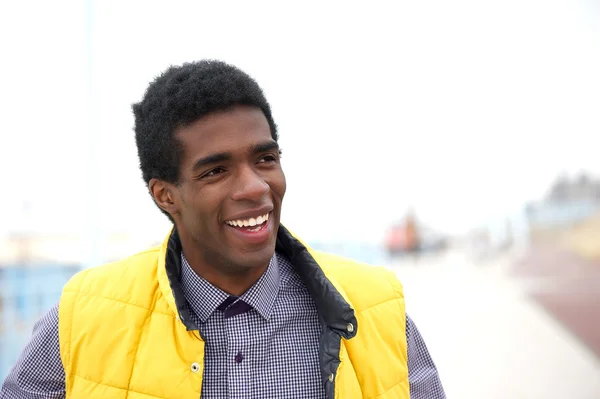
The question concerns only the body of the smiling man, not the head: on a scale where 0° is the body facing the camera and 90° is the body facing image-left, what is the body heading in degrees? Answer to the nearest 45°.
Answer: approximately 0°

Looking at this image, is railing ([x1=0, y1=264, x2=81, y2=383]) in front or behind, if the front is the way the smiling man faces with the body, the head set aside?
behind

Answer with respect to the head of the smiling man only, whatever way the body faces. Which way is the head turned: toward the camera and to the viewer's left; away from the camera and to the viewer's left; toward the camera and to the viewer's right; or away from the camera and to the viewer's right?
toward the camera and to the viewer's right
